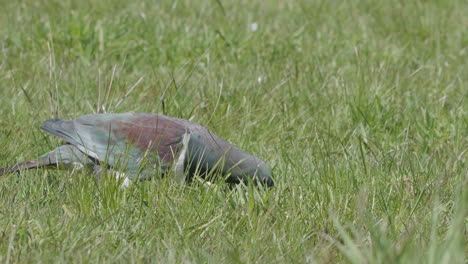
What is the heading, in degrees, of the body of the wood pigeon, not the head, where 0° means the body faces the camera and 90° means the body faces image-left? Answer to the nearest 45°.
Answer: approximately 270°
